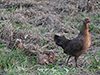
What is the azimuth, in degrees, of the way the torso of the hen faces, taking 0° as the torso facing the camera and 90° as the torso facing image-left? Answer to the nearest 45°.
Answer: approximately 270°

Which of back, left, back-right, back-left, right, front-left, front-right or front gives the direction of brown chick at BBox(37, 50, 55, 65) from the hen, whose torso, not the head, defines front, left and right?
back
